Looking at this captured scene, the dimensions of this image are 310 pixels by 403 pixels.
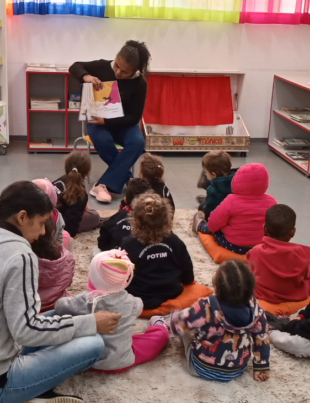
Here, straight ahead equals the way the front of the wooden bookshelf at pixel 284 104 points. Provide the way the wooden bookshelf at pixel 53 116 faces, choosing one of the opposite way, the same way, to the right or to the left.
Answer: to the left

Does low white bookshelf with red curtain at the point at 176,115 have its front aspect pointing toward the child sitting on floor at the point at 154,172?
yes

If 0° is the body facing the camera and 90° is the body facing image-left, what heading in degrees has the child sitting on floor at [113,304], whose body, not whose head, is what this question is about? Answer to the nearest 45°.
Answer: approximately 225°

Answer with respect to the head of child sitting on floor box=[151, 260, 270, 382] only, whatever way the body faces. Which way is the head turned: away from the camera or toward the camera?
away from the camera

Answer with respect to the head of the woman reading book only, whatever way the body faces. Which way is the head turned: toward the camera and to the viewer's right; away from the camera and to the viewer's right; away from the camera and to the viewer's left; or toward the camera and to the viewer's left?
toward the camera and to the viewer's left

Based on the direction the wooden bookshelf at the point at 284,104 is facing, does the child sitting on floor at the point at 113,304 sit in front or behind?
in front

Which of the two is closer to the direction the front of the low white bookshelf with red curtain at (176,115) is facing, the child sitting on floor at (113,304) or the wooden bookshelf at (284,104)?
the child sitting on floor

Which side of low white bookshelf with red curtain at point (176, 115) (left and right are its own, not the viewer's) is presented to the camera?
front

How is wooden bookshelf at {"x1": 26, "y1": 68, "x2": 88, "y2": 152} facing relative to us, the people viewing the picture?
facing the viewer

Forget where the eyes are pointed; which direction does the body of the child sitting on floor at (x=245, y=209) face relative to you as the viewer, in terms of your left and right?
facing away from the viewer and to the left of the viewer

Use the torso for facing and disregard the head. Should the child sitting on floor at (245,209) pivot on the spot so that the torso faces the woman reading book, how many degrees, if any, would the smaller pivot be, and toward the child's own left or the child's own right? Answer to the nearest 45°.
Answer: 0° — they already face them

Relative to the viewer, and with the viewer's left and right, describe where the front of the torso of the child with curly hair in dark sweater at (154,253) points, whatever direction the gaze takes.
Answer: facing away from the viewer

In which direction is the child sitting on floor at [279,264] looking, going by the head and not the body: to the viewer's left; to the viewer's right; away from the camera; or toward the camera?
away from the camera

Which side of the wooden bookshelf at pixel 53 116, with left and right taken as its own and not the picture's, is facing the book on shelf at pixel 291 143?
left

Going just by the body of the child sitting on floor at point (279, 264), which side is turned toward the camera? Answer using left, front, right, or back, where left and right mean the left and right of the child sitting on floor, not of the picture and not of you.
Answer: back

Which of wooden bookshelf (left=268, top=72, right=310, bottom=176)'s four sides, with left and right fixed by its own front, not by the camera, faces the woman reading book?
front

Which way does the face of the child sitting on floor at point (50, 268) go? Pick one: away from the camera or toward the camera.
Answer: away from the camera

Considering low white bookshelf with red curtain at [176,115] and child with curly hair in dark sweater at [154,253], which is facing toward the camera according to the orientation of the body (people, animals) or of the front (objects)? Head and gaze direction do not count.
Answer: the low white bookshelf with red curtain

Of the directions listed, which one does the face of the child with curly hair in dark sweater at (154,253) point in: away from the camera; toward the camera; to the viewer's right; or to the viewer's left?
away from the camera

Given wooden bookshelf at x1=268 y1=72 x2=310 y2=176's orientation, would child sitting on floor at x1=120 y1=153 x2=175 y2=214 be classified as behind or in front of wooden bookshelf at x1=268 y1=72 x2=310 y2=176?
in front

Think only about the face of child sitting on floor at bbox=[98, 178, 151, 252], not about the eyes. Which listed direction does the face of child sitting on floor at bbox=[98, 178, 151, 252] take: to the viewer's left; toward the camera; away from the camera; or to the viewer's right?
away from the camera
